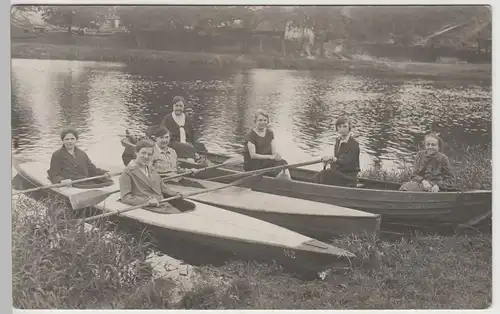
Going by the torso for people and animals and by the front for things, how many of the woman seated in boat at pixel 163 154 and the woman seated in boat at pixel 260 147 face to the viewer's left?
0

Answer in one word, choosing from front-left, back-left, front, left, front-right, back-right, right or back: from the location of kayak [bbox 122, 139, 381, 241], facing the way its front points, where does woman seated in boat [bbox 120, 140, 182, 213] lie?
back-right

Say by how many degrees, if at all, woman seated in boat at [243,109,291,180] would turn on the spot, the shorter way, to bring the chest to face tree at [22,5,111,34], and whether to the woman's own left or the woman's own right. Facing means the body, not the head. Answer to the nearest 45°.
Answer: approximately 135° to the woman's own right

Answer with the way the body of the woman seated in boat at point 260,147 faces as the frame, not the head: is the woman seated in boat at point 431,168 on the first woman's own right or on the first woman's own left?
on the first woman's own left

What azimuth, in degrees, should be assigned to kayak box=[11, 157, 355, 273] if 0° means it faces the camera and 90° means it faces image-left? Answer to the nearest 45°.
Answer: approximately 315°

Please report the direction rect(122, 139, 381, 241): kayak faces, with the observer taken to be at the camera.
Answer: facing the viewer and to the right of the viewer

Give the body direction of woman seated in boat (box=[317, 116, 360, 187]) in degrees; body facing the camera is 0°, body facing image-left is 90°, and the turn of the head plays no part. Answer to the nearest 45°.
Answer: approximately 45°
